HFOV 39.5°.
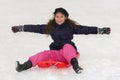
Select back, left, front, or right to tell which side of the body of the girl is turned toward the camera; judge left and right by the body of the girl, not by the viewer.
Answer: front
